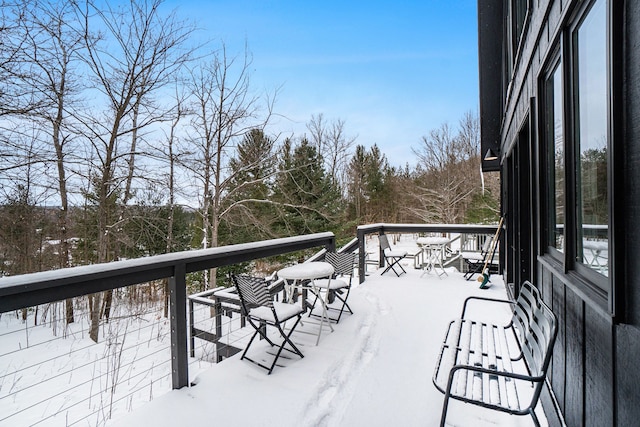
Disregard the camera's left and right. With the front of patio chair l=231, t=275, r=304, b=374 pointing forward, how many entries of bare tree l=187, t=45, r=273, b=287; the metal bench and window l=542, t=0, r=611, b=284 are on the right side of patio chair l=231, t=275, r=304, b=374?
2

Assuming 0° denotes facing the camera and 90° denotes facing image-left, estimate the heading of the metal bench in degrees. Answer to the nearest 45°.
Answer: approximately 90°

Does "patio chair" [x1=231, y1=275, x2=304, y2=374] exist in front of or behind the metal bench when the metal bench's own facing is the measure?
in front

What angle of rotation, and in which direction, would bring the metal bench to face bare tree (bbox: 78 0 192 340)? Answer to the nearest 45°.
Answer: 0° — it already faces it

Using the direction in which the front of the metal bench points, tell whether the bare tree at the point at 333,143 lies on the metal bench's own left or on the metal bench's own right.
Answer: on the metal bench's own right

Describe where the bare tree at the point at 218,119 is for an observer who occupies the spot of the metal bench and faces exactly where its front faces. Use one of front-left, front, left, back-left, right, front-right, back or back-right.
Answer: front-right

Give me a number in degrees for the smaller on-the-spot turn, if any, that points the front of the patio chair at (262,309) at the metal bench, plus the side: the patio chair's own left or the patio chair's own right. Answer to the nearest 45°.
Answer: approximately 90° to the patio chair's own right

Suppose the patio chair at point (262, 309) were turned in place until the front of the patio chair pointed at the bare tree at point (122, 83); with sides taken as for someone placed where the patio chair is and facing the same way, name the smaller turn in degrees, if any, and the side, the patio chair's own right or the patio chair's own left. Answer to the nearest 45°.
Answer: approximately 90° to the patio chair's own left

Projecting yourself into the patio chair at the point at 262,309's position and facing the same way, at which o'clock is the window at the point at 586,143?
The window is roughly at 3 o'clock from the patio chair.

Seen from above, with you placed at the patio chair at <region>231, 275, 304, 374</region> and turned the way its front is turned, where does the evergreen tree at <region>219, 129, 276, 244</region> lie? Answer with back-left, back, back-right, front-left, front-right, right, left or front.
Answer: front-left

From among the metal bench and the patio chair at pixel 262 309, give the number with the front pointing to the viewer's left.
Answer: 1

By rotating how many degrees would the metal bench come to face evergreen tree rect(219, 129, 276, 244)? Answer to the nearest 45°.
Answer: approximately 45° to its right

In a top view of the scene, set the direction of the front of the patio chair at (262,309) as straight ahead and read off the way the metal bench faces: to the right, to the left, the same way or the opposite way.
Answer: to the left
